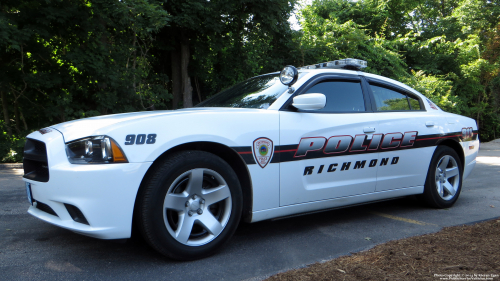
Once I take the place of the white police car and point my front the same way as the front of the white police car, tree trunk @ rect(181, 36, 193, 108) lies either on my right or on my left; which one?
on my right

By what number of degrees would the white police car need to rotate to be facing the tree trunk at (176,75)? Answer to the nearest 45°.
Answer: approximately 135° to its right

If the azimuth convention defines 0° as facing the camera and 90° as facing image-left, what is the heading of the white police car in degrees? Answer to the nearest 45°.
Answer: approximately 45°

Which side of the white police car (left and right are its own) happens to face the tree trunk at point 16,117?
right

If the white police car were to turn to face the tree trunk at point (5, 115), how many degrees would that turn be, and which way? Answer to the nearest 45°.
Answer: approximately 90° to its right
